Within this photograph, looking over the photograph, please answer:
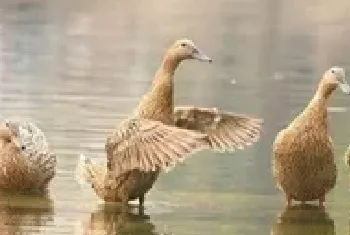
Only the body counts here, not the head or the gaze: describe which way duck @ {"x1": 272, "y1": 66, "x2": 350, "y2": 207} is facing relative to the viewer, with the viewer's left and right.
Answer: facing the viewer and to the right of the viewer

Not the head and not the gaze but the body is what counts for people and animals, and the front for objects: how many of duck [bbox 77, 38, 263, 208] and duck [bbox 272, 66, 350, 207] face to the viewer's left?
0

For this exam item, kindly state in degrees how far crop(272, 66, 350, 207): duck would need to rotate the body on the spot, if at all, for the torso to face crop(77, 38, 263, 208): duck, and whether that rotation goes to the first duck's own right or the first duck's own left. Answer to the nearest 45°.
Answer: approximately 135° to the first duck's own right

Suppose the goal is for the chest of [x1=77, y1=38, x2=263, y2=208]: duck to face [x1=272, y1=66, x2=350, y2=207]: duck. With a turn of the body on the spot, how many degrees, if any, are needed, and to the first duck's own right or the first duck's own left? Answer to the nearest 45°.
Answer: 0° — it already faces it

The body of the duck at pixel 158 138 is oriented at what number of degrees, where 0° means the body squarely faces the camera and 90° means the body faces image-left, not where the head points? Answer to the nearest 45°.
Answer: approximately 270°

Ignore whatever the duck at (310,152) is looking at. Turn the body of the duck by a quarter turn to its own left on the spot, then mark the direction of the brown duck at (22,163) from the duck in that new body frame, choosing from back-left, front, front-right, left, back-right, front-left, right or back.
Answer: back-left

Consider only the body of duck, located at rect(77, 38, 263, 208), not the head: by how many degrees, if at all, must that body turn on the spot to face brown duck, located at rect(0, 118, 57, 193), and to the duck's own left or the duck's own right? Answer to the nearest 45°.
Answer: approximately 180°
